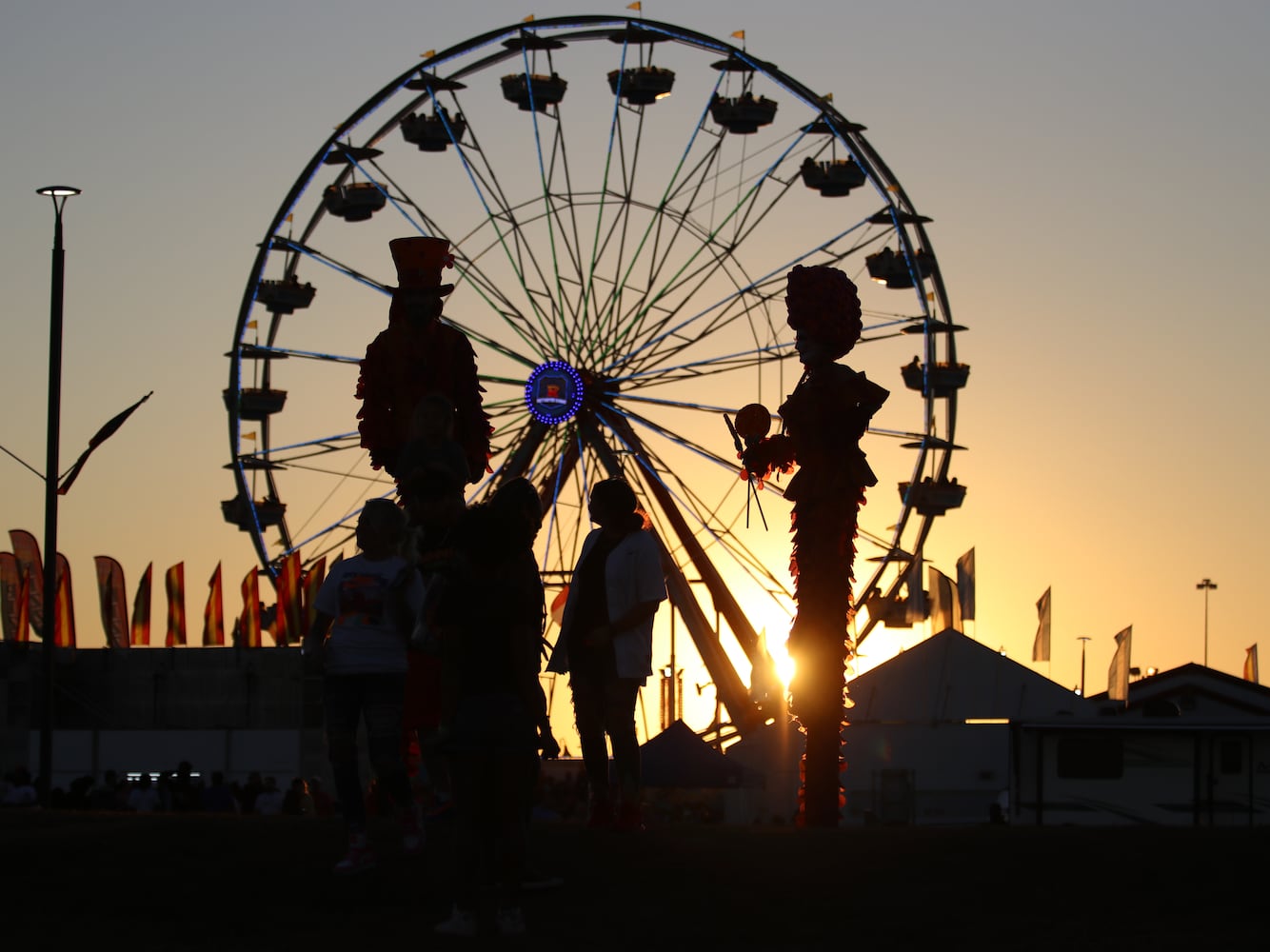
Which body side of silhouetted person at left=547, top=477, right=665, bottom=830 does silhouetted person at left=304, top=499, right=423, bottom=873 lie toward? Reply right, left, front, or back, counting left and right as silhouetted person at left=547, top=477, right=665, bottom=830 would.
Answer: front

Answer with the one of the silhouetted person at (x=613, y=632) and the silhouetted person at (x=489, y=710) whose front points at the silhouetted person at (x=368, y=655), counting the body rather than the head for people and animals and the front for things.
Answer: the silhouetted person at (x=613, y=632)

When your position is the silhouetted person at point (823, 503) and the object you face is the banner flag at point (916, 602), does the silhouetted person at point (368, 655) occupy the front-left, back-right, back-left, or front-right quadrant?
back-left

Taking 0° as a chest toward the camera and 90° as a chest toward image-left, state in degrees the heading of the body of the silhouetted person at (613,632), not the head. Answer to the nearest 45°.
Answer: approximately 45°

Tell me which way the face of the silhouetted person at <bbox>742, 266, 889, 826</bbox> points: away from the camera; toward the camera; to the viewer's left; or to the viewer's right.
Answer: to the viewer's left

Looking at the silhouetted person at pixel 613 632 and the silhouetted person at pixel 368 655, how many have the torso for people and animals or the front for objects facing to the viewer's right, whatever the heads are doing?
0

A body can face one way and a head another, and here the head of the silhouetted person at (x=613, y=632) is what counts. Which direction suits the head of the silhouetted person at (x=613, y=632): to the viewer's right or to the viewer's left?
to the viewer's left

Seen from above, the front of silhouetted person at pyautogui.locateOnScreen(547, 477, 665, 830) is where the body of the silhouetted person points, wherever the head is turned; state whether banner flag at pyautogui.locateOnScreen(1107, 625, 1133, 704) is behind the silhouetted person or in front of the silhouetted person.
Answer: behind
